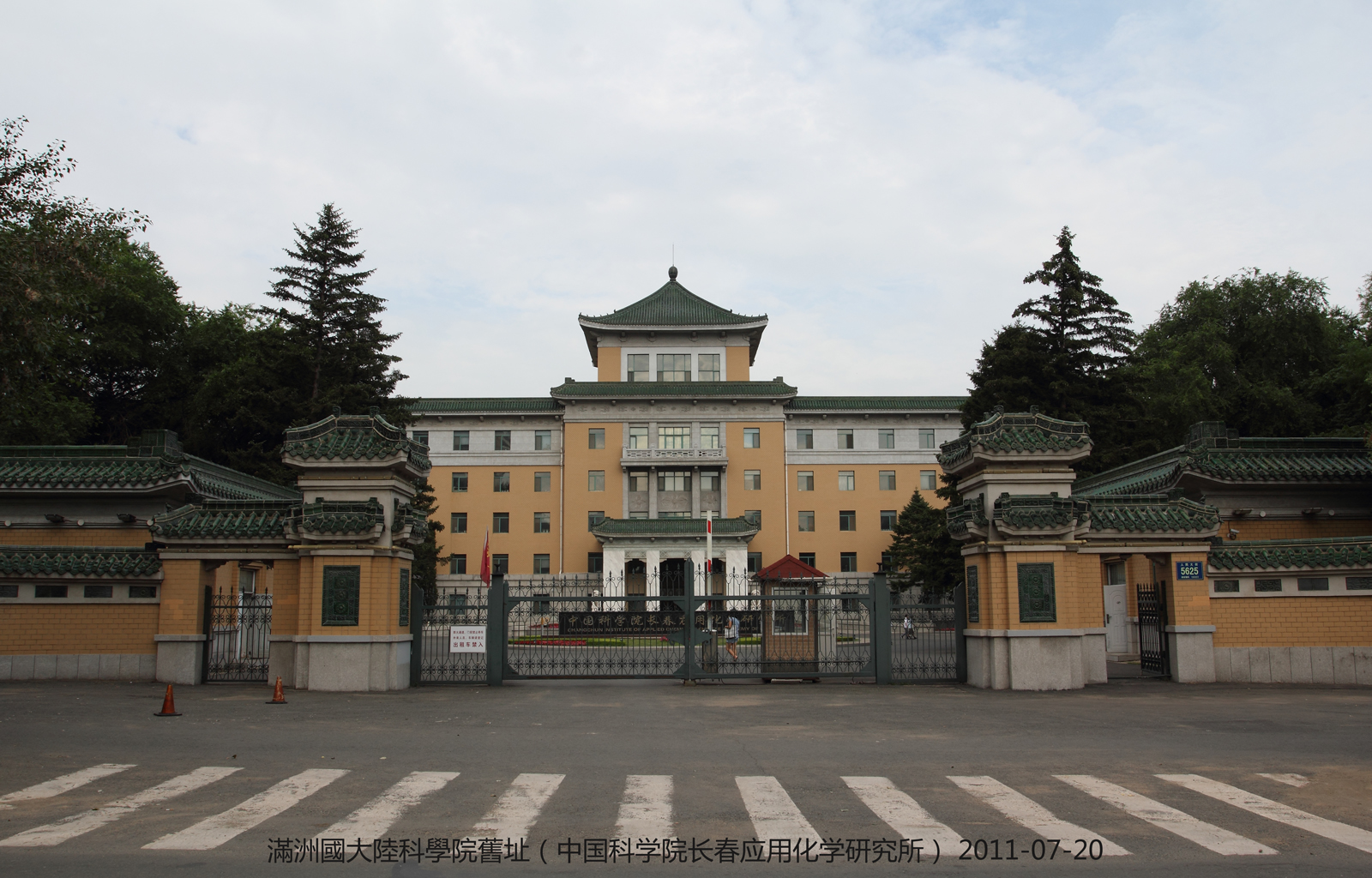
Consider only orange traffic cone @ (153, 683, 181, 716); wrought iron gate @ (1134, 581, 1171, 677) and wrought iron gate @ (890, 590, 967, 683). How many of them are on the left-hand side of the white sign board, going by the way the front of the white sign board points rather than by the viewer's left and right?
2

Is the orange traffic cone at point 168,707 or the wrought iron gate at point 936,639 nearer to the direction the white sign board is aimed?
the orange traffic cone

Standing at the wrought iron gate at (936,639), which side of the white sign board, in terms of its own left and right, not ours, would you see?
left

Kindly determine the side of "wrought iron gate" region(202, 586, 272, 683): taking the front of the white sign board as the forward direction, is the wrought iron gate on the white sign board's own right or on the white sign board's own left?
on the white sign board's own right

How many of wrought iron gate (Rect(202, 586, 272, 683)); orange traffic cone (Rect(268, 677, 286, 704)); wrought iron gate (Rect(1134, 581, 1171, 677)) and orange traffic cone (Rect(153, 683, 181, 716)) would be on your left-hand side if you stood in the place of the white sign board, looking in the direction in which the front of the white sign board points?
1

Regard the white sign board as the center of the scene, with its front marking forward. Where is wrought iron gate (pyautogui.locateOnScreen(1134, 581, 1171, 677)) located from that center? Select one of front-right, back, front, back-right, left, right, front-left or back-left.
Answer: left

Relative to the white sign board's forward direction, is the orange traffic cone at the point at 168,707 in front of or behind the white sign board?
in front

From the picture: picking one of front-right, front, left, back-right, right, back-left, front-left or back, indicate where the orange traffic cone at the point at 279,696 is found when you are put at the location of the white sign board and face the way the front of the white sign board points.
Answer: front-right

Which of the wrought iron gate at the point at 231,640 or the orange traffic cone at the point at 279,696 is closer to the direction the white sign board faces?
the orange traffic cone

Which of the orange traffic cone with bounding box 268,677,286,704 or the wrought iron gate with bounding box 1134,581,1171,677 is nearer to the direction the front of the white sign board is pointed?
the orange traffic cone

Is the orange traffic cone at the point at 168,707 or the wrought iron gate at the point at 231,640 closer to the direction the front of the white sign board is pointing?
the orange traffic cone

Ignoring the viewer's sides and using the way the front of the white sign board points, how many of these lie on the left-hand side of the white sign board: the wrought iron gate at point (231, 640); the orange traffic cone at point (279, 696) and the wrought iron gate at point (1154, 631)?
1

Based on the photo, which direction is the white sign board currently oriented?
toward the camera
